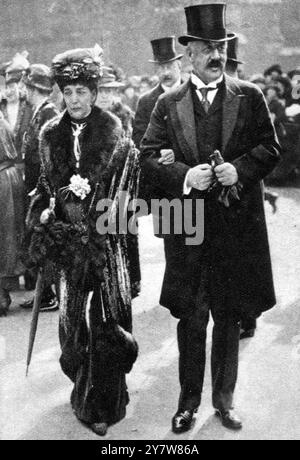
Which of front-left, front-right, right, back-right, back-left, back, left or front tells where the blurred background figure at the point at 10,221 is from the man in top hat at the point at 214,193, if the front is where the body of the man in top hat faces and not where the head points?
back-right

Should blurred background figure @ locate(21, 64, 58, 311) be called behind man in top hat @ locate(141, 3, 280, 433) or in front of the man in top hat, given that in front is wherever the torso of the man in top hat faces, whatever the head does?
behind

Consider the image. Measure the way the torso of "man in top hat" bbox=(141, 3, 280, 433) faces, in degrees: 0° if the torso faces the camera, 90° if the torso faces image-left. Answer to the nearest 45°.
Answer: approximately 0°

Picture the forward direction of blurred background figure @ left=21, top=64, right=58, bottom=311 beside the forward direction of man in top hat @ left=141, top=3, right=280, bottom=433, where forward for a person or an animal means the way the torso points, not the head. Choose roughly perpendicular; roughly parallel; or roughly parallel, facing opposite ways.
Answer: roughly perpendicular
